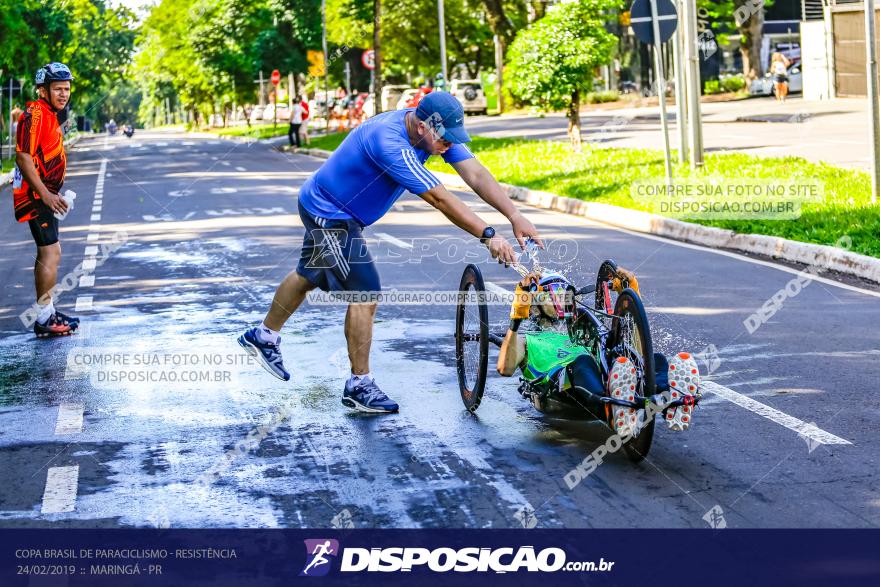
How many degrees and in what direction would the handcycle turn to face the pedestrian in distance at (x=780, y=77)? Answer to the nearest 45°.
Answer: approximately 135° to its left

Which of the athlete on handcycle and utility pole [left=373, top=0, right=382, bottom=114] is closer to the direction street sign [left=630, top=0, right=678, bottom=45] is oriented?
the utility pole

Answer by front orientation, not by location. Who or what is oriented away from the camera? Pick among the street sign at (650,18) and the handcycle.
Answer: the street sign

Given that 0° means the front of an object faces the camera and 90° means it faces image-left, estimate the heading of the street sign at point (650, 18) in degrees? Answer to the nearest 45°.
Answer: approximately 180°

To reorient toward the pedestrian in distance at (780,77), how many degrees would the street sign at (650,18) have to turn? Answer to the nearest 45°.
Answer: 0° — it already faces them

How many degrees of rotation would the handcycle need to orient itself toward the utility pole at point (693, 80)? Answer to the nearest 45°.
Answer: approximately 135° to its left

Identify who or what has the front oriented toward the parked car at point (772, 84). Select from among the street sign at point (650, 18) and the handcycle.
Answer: the street sign

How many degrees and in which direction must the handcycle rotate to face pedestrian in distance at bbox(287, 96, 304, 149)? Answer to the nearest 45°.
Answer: approximately 135° to its left

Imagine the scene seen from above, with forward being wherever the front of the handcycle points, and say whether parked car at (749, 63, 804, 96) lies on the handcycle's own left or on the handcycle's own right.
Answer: on the handcycle's own left

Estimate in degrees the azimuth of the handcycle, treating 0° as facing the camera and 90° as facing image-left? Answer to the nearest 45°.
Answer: approximately 315°

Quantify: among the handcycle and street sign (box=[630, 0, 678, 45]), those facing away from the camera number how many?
1

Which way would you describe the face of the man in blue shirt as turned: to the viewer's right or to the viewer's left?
to the viewer's right
